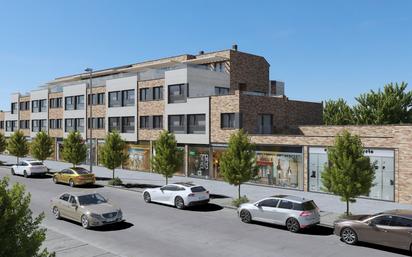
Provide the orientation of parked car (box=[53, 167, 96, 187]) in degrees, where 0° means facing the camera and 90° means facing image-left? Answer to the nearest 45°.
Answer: approximately 135°

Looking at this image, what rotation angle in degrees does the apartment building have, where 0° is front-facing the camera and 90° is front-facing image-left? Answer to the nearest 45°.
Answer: approximately 45°

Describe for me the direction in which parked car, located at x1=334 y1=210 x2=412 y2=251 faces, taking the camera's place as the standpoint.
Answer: facing away from the viewer and to the left of the viewer

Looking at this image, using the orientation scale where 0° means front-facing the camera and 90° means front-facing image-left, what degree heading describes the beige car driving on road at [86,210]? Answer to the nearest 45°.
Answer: approximately 315°

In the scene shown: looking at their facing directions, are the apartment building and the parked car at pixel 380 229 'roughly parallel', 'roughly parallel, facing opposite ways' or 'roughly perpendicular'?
roughly perpendicular

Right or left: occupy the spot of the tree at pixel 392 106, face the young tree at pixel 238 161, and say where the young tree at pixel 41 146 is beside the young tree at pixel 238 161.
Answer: right

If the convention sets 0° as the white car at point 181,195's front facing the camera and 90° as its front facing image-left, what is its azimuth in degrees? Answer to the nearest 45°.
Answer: approximately 135°
